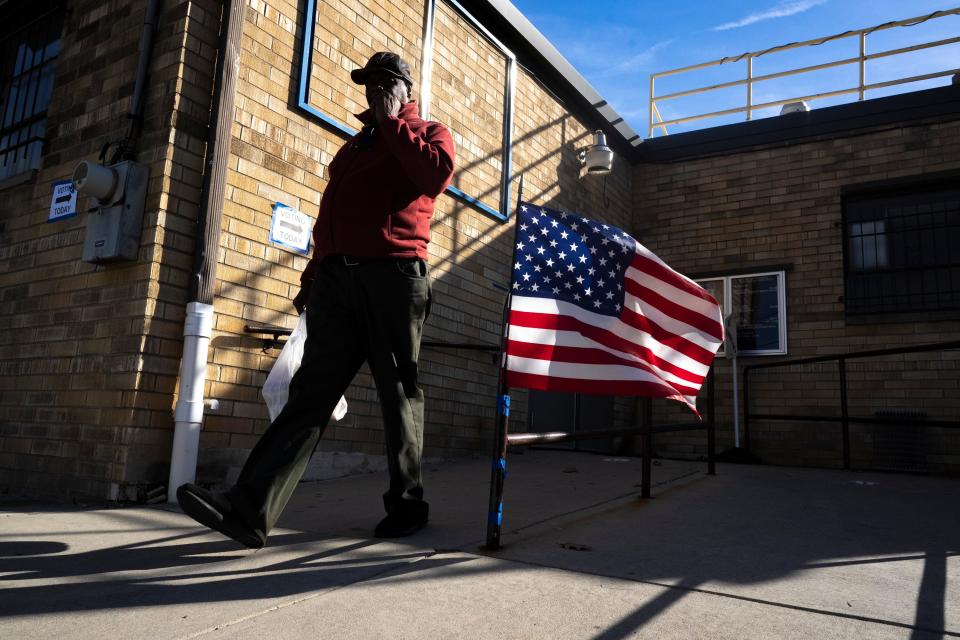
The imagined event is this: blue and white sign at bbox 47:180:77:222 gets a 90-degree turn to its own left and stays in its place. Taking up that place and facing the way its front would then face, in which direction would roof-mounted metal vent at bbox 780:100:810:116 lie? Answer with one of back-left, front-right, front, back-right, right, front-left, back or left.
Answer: front-left

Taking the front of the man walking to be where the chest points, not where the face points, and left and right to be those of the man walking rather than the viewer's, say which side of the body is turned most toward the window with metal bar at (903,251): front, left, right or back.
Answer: back

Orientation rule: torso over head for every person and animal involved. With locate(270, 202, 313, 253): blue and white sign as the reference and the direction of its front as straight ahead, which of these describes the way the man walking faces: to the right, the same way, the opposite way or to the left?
to the right

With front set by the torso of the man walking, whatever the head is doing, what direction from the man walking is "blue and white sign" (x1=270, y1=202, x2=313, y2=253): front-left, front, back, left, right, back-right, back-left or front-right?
back-right

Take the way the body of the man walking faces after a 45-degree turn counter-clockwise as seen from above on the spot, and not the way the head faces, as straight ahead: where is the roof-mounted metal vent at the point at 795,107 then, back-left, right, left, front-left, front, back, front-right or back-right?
back-left

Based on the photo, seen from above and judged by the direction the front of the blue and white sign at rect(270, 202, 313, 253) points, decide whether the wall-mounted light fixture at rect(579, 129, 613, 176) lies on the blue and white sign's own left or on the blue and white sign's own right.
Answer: on the blue and white sign's own left
